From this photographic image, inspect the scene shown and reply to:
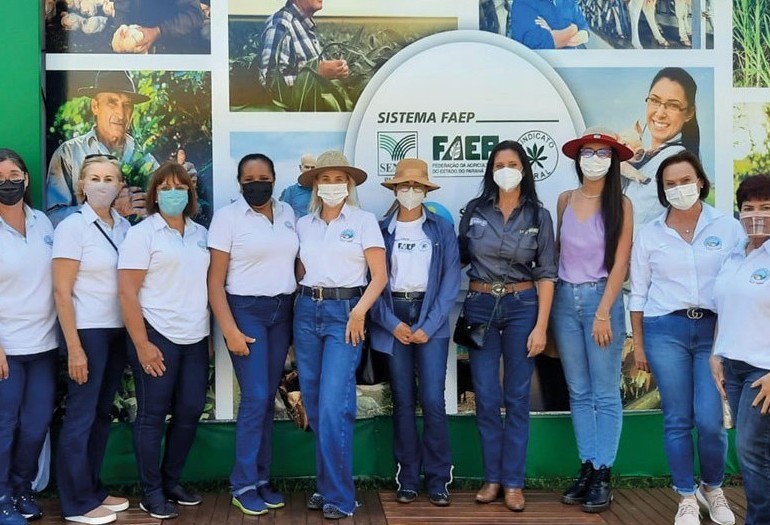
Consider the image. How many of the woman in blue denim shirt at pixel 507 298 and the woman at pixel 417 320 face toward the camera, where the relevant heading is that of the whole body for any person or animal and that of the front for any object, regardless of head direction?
2

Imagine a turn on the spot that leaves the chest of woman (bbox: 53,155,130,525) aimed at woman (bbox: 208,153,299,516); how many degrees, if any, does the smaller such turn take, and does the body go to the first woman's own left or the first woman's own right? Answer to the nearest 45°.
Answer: approximately 45° to the first woman's own left

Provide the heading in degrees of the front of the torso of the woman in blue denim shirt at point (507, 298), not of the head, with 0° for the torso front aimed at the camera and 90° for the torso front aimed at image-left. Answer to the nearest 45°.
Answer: approximately 0°

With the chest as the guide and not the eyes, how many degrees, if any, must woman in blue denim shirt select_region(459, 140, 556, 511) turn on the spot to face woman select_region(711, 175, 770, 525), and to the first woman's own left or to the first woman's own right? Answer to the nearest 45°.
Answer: approximately 45° to the first woman's own left

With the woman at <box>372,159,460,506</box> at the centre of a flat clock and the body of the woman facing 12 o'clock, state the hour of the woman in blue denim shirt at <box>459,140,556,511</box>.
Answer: The woman in blue denim shirt is roughly at 9 o'clock from the woman.

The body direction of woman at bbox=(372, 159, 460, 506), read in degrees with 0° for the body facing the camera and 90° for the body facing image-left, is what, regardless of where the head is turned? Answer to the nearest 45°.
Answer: approximately 0°

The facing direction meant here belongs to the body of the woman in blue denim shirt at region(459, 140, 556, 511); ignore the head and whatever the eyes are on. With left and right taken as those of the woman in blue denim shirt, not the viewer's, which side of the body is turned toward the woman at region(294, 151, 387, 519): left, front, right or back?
right
